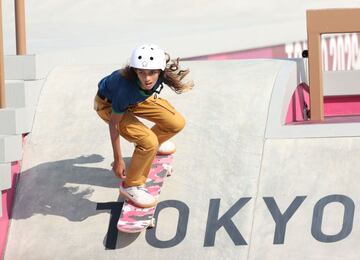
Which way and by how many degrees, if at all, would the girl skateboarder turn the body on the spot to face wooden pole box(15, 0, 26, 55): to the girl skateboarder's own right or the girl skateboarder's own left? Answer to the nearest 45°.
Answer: approximately 180°

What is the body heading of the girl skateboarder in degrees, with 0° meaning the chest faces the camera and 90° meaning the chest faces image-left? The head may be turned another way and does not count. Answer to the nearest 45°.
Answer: approximately 315°
